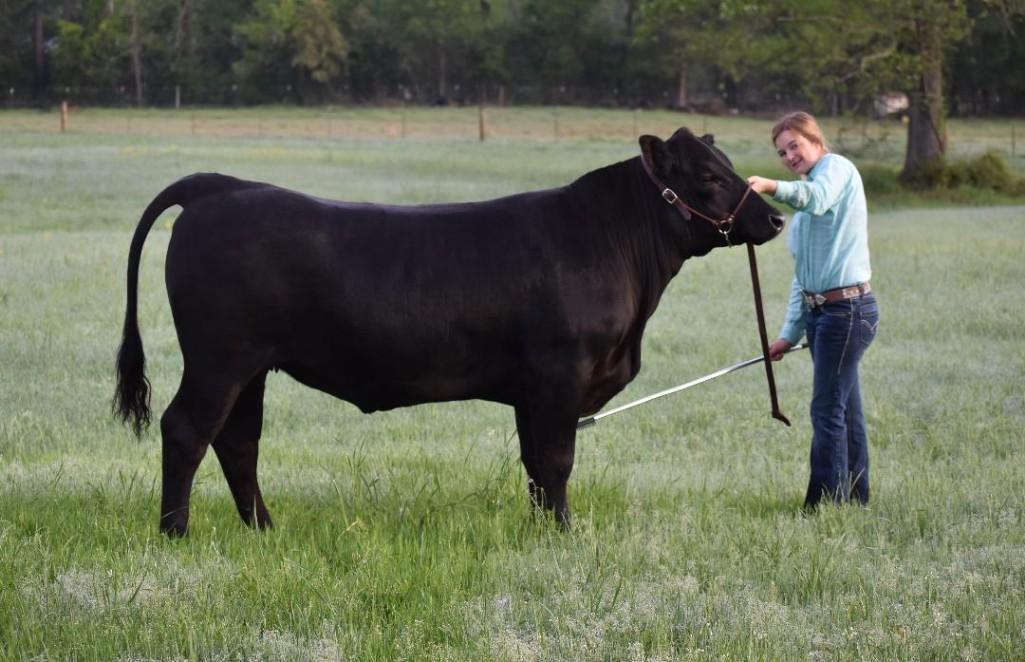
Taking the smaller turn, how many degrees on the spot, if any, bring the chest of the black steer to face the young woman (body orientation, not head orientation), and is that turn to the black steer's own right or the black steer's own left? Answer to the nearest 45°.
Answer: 0° — it already faces them

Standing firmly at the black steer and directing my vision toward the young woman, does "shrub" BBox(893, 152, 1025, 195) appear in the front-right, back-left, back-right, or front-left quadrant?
front-left

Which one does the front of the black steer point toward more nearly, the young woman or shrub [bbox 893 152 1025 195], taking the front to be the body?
the young woman

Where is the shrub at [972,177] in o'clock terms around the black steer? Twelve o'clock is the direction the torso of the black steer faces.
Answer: The shrub is roughly at 10 o'clock from the black steer.

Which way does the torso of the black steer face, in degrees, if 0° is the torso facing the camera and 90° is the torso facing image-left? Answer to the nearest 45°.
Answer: approximately 270°

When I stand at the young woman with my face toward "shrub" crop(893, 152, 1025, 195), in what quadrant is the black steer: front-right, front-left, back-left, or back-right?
back-left
